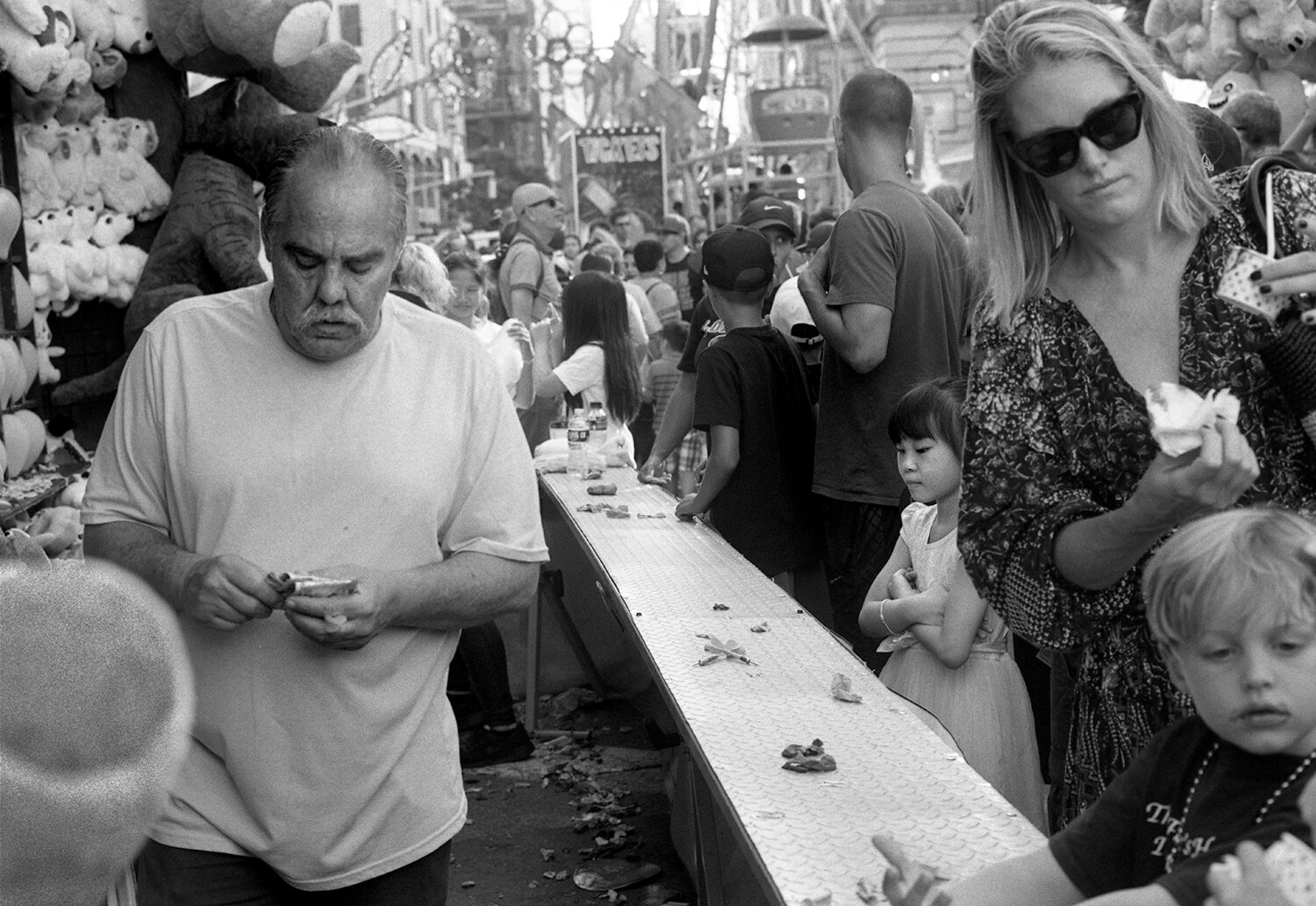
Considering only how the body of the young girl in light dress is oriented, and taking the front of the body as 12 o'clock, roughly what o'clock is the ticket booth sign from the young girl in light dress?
The ticket booth sign is roughly at 4 o'clock from the young girl in light dress.

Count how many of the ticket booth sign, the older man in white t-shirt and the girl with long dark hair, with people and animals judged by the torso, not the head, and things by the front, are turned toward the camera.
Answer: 2

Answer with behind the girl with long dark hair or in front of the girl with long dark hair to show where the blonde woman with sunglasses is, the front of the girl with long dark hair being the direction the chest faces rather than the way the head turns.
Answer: behind

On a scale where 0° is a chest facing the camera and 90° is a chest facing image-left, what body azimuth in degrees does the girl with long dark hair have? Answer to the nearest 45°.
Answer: approximately 135°

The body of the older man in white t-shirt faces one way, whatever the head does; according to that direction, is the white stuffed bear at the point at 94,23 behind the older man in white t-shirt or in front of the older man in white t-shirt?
behind

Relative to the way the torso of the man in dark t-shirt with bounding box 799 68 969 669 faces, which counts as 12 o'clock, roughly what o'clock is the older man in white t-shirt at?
The older man in white t-shirt is roughly at 8 o'clock from the man in dark t-shirt.
